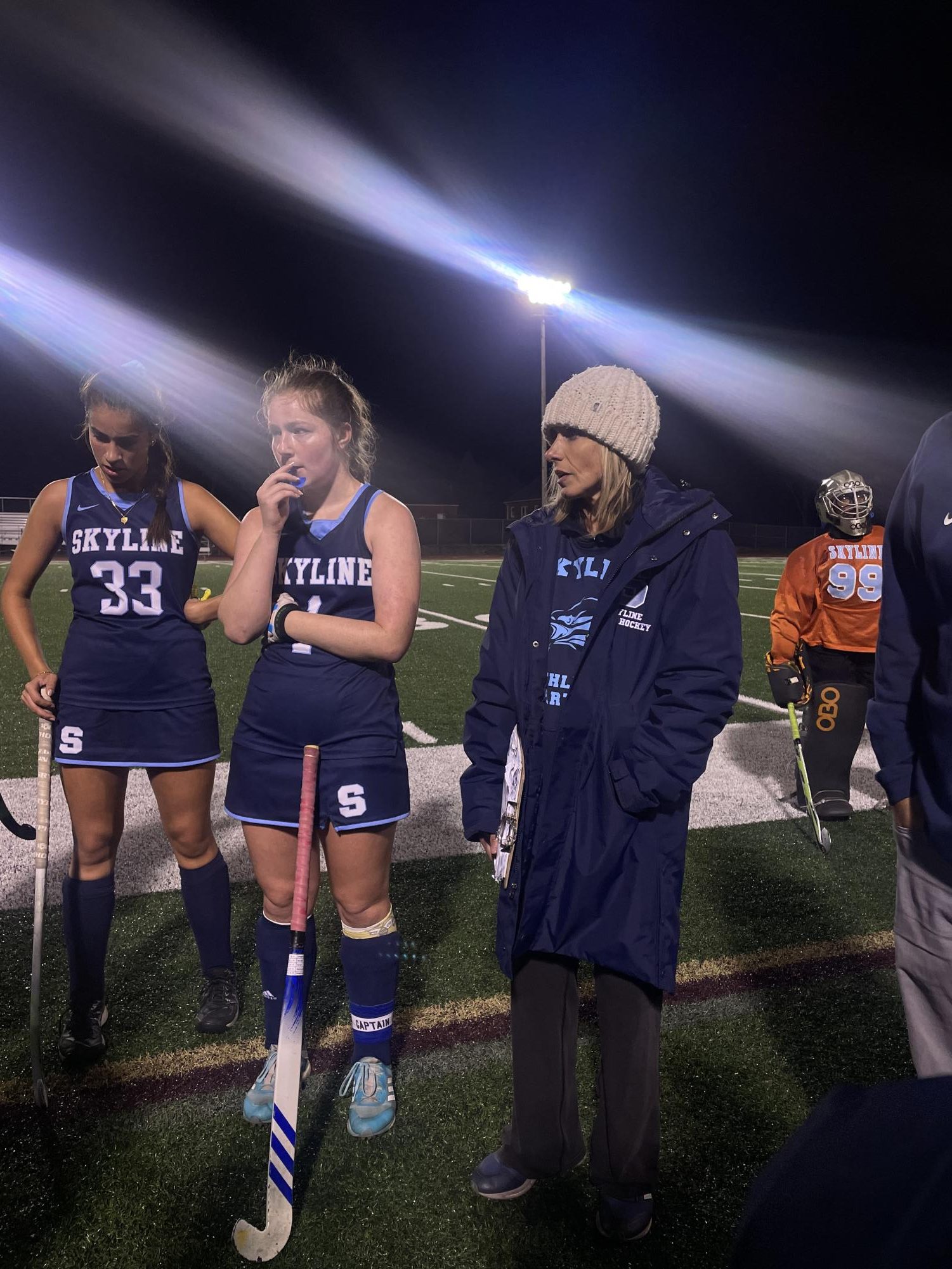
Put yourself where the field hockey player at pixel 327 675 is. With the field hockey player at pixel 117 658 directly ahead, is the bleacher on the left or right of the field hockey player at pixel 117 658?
right

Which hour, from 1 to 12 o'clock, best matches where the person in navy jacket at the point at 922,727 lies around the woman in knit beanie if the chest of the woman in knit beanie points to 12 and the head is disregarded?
The person in navy jacket is roughly at 8 o'clock from the woman in knit beanie.

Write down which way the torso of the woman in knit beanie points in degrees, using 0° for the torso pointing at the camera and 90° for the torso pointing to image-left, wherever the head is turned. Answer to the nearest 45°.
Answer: approximately 45°

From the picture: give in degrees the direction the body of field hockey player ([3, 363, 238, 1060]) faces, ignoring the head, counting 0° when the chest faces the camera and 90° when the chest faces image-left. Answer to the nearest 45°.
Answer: approximately 0°

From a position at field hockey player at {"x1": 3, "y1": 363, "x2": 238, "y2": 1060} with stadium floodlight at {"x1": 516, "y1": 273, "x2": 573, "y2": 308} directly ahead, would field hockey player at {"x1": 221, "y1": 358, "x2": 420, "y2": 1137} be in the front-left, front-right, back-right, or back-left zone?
back-right

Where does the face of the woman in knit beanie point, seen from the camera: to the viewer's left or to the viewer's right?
to the viewer's left

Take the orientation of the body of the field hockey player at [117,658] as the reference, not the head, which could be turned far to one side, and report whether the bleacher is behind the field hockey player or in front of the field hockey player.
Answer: behind
